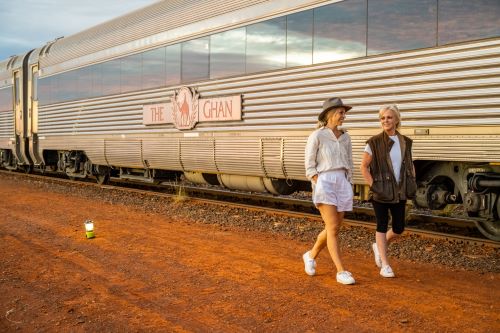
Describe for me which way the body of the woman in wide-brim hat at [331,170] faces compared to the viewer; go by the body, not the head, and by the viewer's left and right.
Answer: facing the viewer and to the right of the viewer
